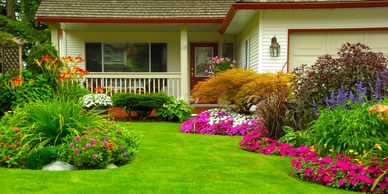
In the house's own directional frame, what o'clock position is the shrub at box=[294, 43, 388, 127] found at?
The shrub is roughly at 11 o'clock from the house.

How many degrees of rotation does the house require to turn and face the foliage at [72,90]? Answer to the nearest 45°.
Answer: approximately 45° to its right

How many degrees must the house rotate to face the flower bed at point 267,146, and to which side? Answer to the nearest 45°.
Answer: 0° — it already faces it

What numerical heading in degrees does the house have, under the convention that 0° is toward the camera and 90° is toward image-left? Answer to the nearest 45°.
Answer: approximately 0°

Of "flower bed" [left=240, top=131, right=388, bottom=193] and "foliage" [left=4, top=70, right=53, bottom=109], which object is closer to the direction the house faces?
the flower bed

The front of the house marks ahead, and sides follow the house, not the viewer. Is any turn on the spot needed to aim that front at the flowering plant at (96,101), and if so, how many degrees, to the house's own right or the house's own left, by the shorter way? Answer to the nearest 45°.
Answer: approximately 45° to the house's own right

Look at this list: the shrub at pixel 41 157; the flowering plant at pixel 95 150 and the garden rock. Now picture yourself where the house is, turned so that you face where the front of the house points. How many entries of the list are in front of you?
3

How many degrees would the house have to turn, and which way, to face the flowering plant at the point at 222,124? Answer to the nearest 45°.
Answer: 0° — it already faces it
